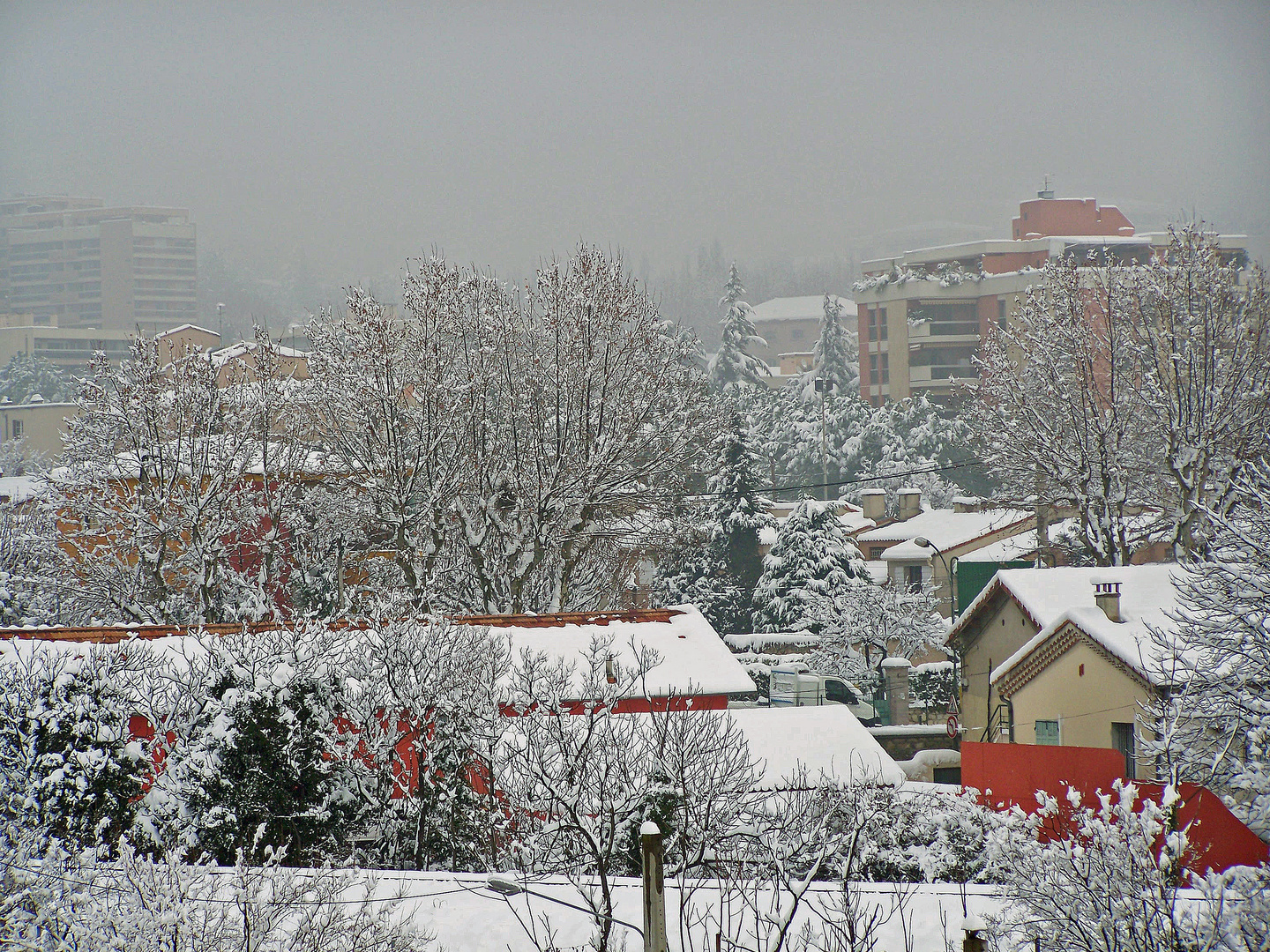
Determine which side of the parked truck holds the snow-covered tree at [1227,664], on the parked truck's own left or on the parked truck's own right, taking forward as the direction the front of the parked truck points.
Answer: on the parked truck's own right

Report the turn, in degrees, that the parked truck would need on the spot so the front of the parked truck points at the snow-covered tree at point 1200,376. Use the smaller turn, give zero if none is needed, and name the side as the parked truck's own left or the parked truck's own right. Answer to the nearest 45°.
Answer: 0° — it already faces it

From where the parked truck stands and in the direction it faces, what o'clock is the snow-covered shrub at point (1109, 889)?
The snow-covered shrub is roughly at 3 o'clock from the parked truck.

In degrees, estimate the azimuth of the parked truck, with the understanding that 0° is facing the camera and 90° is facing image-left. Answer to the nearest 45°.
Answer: approximately 270°

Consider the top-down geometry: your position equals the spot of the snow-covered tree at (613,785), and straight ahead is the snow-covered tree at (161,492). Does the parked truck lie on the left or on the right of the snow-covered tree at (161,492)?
right
